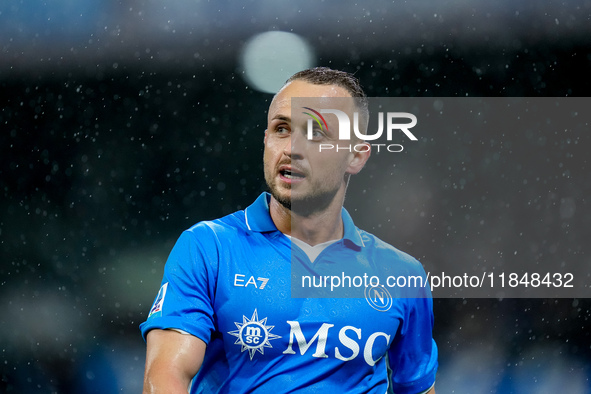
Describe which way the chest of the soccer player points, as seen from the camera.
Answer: toward the camera

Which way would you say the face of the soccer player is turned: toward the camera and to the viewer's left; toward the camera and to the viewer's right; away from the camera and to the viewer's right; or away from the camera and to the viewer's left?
toward the camera and to the viewer's left
